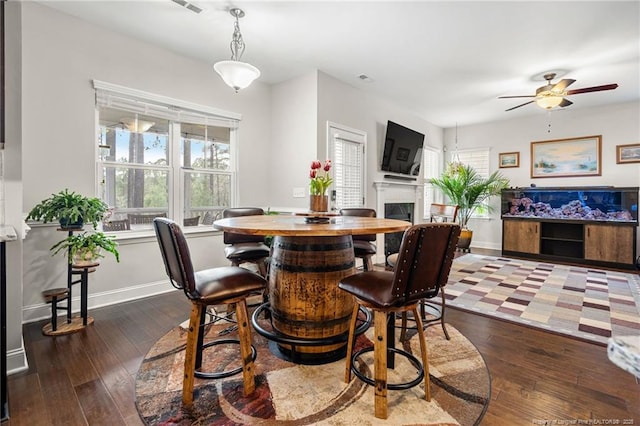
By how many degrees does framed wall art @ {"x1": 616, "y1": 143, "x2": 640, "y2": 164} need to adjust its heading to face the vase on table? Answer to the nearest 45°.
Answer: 0° — it already faces it

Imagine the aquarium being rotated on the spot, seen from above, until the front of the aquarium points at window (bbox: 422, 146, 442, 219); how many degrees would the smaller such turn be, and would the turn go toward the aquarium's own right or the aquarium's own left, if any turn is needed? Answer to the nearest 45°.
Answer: approximately 90° to the aquarium's own right

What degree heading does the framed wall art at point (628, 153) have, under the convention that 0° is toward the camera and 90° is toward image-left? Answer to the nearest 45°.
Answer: approximately 0°
